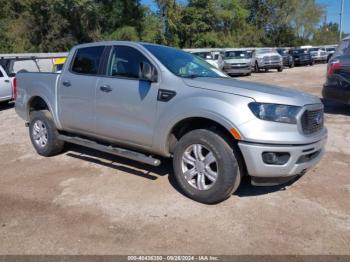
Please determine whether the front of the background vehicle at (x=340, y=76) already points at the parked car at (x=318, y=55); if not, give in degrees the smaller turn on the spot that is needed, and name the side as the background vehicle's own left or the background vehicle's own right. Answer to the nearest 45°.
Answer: approximately 45° to the background vehicle's own left

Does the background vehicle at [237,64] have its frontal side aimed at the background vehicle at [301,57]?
no

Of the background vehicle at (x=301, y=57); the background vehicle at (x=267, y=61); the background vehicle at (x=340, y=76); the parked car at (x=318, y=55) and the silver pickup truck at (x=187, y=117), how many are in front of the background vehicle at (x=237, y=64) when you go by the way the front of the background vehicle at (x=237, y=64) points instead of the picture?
2

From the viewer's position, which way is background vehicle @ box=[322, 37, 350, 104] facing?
facing away from the viewer and to the right of the viewer

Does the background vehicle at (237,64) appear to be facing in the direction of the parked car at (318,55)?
no

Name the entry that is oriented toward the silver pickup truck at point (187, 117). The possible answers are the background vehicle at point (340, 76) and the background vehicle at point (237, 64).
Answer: the background vehicle at point (237, 64)

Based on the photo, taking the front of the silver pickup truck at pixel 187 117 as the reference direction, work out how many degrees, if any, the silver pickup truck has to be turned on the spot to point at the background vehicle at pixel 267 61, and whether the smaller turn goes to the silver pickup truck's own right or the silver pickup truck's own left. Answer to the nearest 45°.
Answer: approximately 135° to the silver pickup truck's own left

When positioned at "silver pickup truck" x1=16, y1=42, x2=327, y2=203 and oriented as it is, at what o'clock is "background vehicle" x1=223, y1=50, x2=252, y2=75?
The background vehicle is roughly at 8 o'clock from the silver pickup truck.

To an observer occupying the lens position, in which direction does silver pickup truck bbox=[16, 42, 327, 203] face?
facing the viewer and to the right of the viewer

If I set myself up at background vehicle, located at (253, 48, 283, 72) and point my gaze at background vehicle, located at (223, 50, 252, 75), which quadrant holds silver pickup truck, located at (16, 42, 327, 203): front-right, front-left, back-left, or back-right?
front-left

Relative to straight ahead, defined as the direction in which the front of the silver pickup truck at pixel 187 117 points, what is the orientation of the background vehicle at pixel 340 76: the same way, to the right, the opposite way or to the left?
to the left

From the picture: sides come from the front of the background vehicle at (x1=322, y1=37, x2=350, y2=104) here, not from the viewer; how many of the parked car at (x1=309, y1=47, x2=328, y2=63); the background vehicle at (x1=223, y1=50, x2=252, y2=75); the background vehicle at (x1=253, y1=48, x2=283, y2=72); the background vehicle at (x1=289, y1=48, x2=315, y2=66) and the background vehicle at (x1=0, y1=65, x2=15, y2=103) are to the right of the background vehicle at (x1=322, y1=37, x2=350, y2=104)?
0

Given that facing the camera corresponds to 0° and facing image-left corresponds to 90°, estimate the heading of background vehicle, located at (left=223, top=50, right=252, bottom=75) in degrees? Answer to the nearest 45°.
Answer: approximately 0°

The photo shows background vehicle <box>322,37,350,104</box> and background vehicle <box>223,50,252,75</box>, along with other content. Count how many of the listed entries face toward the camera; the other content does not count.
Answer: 1

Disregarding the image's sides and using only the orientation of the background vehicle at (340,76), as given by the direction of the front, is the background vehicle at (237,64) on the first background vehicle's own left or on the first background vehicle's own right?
on the first background vehicle's own left

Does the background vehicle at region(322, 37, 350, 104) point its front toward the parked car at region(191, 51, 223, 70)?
no

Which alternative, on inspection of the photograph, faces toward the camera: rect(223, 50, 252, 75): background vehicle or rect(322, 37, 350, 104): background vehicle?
rect(223, 50, 252, 75): background vehicle
